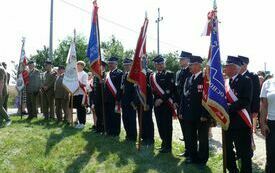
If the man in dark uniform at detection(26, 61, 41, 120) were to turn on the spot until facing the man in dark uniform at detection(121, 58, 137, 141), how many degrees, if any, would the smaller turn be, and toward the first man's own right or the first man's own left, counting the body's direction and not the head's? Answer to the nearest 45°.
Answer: approximately 90° to the first man's own left

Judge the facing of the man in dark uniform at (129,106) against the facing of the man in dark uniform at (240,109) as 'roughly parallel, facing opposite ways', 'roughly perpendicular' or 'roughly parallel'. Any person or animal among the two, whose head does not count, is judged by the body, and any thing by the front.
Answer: roughly parallel

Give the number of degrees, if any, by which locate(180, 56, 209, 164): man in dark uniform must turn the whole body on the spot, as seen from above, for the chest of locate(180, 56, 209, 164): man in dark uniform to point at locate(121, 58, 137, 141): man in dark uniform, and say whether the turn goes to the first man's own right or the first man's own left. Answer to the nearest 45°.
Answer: approximately 90° to the first man's own right

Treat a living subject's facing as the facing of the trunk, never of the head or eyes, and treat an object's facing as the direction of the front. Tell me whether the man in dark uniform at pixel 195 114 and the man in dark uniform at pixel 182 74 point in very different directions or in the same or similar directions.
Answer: same or similar directions

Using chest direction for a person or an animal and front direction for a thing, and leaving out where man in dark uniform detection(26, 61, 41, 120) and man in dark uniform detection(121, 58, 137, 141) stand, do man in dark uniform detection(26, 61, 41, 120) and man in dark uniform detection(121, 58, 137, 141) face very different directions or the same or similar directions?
same or similar directions

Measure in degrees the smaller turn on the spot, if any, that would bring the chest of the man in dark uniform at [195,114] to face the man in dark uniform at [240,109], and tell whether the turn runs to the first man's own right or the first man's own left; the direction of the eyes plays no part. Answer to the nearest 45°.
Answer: approximately 90° to the first man's own left

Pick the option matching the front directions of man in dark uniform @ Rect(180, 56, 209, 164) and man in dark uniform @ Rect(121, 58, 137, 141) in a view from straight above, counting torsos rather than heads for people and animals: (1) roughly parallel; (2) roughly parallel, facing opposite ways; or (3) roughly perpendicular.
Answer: roughly parallel

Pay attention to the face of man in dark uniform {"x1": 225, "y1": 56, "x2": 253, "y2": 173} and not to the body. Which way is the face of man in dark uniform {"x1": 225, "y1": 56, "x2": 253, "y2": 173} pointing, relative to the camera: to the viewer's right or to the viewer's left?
to the viewer's left

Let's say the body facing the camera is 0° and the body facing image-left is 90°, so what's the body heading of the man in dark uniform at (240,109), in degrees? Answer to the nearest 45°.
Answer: approximately 45°

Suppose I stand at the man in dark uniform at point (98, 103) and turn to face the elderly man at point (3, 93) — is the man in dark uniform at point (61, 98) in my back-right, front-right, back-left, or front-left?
front-right

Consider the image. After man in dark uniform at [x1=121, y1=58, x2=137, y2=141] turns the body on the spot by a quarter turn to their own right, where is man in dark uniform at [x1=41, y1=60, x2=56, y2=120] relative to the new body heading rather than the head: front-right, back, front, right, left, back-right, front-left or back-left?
front

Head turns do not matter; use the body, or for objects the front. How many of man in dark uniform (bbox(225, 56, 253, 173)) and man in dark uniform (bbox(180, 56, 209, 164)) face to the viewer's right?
0

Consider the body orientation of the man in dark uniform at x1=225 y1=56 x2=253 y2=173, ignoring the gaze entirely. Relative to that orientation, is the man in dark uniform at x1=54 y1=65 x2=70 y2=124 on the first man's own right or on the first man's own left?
on the first man's own right

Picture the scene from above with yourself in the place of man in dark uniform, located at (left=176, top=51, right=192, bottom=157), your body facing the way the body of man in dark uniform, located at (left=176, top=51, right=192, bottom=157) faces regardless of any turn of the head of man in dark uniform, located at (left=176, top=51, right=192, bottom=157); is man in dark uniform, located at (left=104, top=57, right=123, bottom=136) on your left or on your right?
on your right
